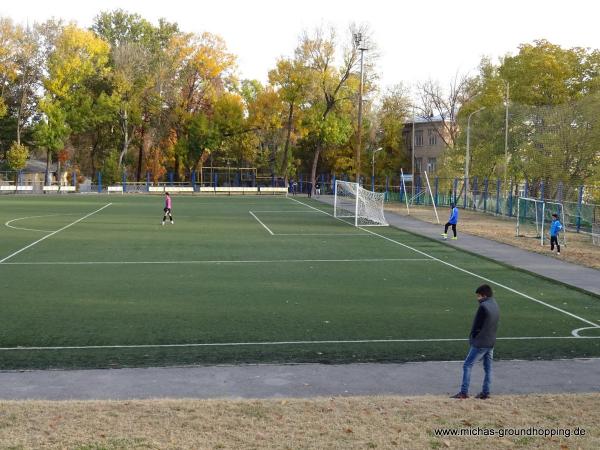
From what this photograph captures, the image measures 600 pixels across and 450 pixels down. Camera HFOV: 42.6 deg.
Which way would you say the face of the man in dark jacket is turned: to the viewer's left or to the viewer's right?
to the viewer's left

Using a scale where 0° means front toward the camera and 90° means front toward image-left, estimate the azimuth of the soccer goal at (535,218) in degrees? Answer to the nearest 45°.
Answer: approximately 45°

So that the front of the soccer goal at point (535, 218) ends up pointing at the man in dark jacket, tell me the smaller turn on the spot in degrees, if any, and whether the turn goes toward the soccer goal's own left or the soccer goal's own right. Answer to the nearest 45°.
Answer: approximately 45° to the soccer goal's own left
